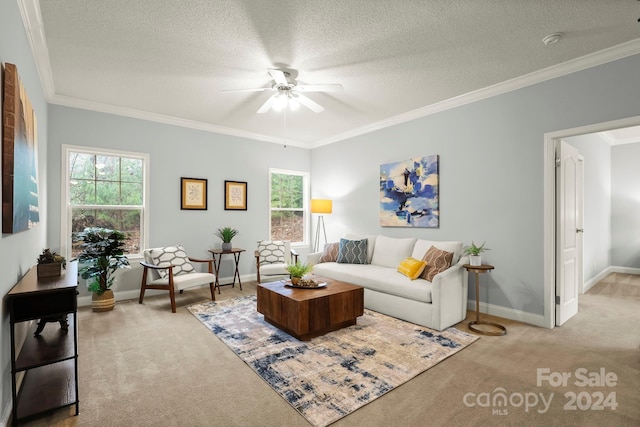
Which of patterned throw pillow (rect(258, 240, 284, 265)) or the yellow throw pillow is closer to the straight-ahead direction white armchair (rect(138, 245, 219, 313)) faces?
the yellow throw pillow

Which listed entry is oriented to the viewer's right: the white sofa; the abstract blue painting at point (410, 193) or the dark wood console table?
the dark wood console table

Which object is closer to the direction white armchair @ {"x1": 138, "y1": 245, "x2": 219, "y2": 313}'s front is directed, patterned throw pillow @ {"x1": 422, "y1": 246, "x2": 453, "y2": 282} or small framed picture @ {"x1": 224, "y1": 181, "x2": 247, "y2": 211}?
the patterned throw pillow

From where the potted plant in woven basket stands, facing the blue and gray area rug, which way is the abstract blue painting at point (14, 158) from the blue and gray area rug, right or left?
right

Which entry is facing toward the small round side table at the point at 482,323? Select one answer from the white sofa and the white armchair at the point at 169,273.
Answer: the white armchair

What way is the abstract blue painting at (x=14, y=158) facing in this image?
to the viewer's right

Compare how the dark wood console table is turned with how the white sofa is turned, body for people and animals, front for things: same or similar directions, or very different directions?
very different directions

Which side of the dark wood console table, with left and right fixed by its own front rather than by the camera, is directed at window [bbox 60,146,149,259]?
left

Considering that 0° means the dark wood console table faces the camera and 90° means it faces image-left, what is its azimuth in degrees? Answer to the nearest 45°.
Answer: approximately 270°

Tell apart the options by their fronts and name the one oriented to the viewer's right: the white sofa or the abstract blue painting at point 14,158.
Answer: the abstract blue painting

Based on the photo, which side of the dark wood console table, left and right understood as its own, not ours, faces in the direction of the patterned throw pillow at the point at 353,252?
front

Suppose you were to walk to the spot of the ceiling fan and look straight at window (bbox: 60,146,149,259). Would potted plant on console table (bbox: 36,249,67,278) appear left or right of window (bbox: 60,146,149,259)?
left

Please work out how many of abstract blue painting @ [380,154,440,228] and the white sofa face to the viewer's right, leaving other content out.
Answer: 0

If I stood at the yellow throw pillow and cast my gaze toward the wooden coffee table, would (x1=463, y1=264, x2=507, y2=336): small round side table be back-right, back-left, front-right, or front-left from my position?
back-left

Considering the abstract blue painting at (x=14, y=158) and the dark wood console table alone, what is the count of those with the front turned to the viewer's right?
2

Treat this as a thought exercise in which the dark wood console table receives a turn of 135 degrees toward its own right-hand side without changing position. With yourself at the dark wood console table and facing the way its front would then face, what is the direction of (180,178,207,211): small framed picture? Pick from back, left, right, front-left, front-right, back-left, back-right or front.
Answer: back

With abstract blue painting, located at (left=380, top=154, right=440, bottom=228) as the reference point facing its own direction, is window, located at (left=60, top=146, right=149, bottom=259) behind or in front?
in front

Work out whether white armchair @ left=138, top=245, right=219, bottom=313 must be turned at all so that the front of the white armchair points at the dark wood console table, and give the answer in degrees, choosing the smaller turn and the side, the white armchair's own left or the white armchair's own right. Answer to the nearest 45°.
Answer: approximately 45° to the white armchair's own right

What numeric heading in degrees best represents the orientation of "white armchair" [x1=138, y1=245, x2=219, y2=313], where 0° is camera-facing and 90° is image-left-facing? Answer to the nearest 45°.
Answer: approximately 315°

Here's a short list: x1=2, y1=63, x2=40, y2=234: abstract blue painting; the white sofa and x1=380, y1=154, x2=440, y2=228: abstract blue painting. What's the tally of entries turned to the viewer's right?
1
